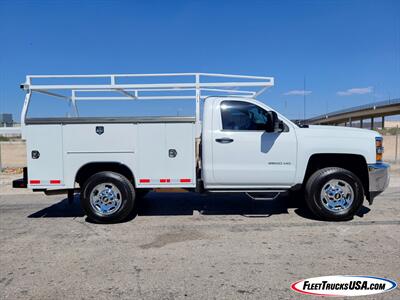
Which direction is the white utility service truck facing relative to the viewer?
to the viewer's right

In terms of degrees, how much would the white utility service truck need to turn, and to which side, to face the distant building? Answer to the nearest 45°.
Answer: approximately 135° to its left
